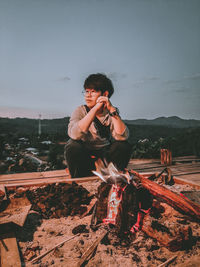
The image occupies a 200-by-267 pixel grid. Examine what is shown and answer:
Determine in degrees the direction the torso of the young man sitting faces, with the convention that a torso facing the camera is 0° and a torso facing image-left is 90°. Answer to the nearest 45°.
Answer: approximately 0°

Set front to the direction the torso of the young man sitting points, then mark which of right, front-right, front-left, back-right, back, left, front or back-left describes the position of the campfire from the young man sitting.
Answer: front

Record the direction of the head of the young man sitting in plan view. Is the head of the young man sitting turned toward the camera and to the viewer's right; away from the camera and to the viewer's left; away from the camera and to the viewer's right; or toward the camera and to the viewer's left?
toward the camera and to the viewer's left

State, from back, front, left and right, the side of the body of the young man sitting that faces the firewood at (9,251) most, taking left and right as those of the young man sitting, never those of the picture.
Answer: front

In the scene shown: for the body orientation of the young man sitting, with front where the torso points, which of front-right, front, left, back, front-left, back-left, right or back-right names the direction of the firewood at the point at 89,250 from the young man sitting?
front
